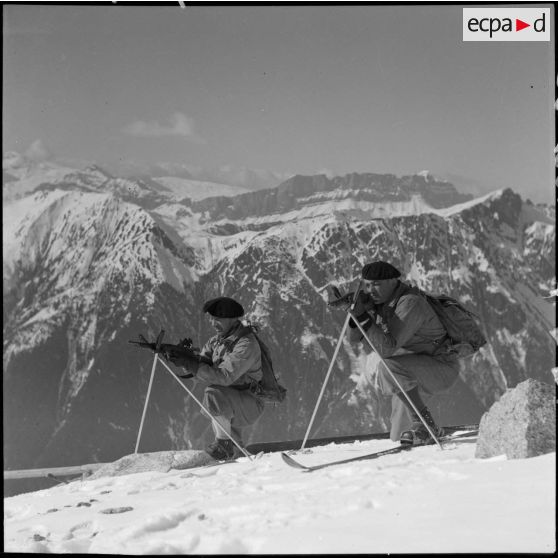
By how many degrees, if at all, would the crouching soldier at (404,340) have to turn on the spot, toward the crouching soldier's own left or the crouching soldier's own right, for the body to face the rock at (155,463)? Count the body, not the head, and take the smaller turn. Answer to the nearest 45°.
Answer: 0° — they already face it

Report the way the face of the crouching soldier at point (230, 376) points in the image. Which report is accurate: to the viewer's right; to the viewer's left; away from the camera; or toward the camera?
to the viewer's left

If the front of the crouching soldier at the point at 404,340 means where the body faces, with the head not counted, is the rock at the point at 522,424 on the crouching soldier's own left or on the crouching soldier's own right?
on the crouching soldier's own left

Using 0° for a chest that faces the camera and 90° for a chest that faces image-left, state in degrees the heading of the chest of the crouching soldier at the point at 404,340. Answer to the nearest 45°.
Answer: approximately 90°

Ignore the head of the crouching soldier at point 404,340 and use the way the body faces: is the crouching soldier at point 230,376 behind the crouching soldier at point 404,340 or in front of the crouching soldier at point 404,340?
in front

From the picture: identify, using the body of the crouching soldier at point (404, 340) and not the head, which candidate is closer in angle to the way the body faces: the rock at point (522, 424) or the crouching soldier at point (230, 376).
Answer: the crouching soldier
